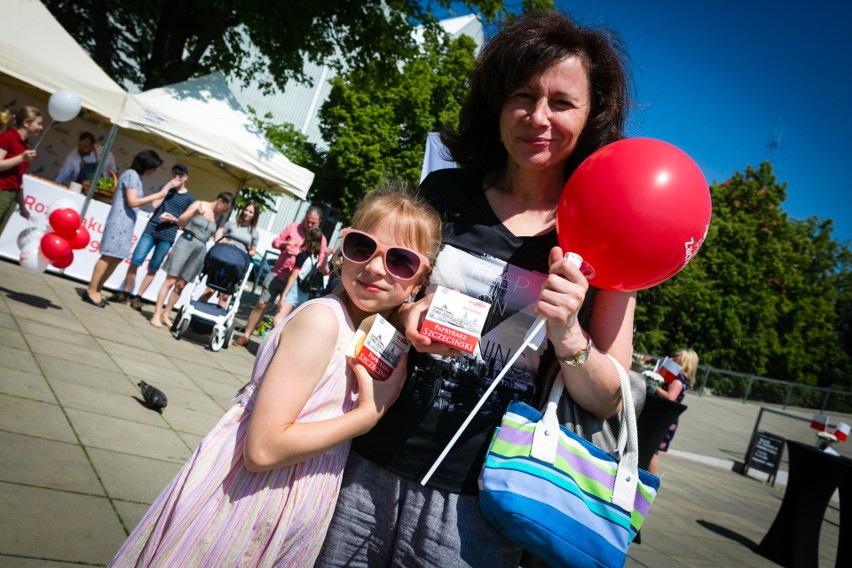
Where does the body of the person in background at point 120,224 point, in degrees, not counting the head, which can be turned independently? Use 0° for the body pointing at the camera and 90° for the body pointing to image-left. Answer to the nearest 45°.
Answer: approximately 270°

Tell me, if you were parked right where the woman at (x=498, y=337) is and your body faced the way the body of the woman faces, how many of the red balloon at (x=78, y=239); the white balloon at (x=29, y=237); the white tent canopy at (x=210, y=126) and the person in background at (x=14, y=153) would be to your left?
0

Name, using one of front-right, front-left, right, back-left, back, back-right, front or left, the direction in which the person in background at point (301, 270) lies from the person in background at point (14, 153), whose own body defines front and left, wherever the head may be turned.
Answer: front

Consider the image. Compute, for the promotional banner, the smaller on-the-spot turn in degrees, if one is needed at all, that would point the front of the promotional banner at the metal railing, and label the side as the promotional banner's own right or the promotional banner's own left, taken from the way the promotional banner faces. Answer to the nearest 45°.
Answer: approximately 90° to the promotional banner's own left

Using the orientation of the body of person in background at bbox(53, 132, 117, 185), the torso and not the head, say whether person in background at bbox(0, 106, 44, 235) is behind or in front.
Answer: in front

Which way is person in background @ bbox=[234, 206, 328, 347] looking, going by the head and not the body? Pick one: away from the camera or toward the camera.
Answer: toward the camera

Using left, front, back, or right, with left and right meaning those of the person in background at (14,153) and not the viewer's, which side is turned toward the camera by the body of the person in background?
right

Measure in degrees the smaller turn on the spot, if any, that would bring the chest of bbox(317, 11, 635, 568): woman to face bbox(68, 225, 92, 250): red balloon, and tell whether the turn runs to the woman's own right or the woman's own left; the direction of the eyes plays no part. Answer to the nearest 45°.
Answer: approximately 135° to the woman's own right

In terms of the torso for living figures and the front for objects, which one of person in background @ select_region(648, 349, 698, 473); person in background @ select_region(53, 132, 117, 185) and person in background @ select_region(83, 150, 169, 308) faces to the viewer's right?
person in background @ select_region(83, 150, 169, 308)

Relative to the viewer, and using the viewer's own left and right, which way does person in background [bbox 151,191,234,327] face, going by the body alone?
facing the viewer and to the right of the viewer

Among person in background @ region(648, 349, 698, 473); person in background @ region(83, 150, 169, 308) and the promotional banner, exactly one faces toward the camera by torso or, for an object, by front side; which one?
the promotional banner
